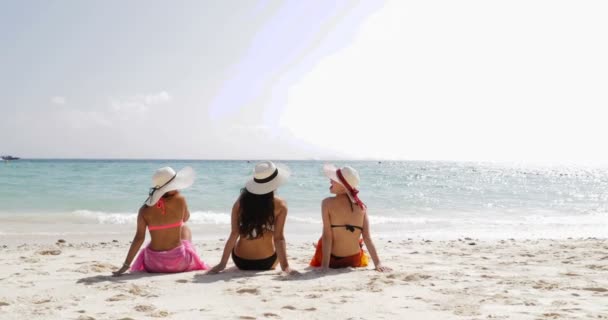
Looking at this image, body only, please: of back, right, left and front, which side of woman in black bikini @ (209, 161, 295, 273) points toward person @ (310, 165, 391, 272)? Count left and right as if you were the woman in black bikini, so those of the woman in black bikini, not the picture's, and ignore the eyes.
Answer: right

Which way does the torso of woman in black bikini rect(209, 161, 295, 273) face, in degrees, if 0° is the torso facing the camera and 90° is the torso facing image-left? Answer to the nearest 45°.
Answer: approximately 180°

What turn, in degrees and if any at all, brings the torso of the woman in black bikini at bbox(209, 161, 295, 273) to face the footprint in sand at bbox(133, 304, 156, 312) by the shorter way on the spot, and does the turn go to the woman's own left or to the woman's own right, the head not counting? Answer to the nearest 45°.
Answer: approximately 135° to the woman's own left

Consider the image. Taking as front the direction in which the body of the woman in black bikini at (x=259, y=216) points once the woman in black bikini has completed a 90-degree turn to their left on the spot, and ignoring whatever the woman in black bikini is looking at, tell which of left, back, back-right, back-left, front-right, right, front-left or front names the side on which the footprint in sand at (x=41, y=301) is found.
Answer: front-left

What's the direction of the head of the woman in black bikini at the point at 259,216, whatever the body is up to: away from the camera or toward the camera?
away from the camera

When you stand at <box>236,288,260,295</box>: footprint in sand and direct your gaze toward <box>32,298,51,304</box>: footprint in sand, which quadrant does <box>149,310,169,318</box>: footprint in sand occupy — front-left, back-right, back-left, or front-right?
front-left

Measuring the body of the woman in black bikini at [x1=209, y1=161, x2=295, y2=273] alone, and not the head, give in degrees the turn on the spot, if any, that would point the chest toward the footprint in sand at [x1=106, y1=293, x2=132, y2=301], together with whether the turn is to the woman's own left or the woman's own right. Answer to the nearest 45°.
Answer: approximately 135° to the woman's own left

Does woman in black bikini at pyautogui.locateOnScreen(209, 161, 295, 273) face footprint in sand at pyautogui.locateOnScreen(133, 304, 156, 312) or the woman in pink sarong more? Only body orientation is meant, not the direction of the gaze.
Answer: the woman in pink sarong

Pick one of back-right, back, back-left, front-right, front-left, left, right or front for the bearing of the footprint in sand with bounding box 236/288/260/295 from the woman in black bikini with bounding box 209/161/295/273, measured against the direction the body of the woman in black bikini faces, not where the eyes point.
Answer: back

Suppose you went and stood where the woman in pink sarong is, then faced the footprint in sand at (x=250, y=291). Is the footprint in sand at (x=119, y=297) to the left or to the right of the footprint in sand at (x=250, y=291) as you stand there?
right

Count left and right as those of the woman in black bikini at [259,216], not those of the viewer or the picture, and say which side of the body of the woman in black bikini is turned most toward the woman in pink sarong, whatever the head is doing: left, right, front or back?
left
